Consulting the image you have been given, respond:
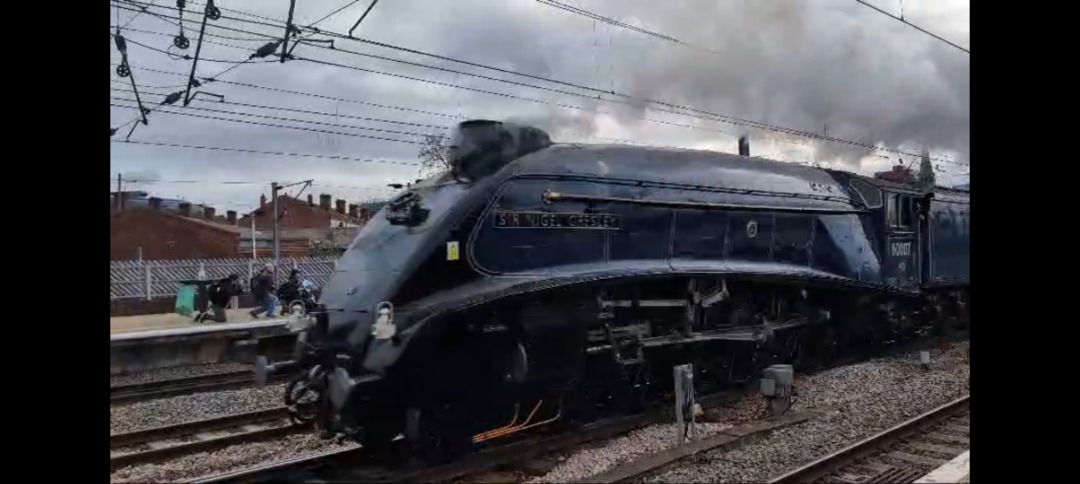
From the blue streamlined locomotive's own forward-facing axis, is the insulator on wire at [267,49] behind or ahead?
ahead

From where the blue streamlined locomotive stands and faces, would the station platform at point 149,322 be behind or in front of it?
in front

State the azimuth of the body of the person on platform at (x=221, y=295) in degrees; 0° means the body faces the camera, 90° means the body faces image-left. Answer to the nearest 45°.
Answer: approximately 270°

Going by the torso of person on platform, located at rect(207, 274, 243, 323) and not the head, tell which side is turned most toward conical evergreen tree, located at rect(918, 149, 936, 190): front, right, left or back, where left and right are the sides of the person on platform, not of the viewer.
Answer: front

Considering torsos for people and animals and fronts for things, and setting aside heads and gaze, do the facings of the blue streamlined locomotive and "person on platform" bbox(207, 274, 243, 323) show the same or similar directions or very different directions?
very different directions

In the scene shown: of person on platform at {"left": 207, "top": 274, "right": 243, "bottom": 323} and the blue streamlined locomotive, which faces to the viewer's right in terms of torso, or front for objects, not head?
the person on platform

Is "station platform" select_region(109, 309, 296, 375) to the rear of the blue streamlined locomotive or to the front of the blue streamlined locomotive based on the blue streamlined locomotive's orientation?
to the front

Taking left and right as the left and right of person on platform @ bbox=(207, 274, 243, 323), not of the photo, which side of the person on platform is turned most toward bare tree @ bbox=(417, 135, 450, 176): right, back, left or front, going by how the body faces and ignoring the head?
left

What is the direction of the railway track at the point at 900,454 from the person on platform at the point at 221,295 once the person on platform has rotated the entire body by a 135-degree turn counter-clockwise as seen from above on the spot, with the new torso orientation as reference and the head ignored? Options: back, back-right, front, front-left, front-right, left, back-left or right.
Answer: back-right

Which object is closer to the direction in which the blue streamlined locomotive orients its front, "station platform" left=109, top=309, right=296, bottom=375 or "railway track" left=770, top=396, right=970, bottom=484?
the station platform

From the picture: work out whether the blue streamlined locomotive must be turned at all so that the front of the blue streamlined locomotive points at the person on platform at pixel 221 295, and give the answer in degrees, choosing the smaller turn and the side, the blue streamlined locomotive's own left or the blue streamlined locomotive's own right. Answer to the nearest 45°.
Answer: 0° — it already faces them

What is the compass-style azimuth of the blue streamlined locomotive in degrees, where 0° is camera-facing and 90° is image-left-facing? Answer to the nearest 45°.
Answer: approximately 45°
